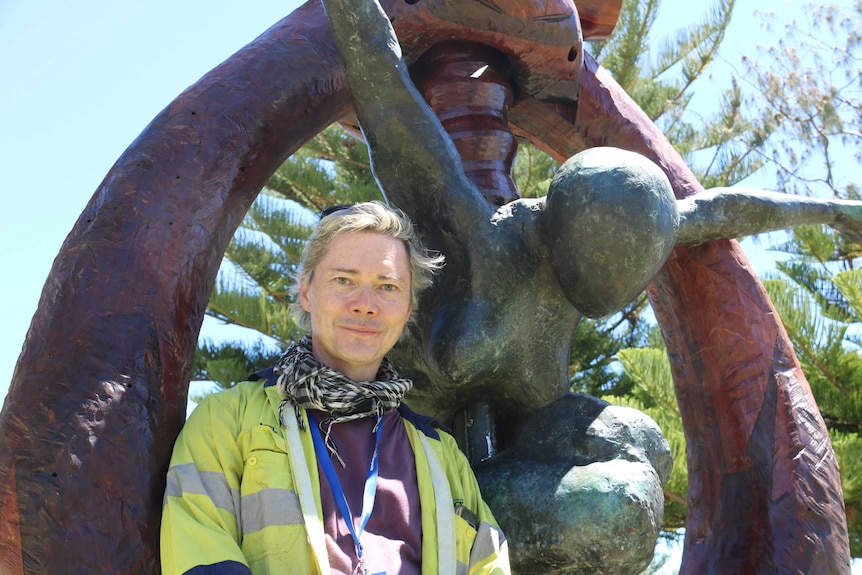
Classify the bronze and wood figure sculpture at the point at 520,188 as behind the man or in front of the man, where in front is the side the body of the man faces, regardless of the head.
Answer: behind

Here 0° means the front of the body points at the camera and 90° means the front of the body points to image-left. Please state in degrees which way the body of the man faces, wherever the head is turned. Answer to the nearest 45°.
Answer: approximately 0°
